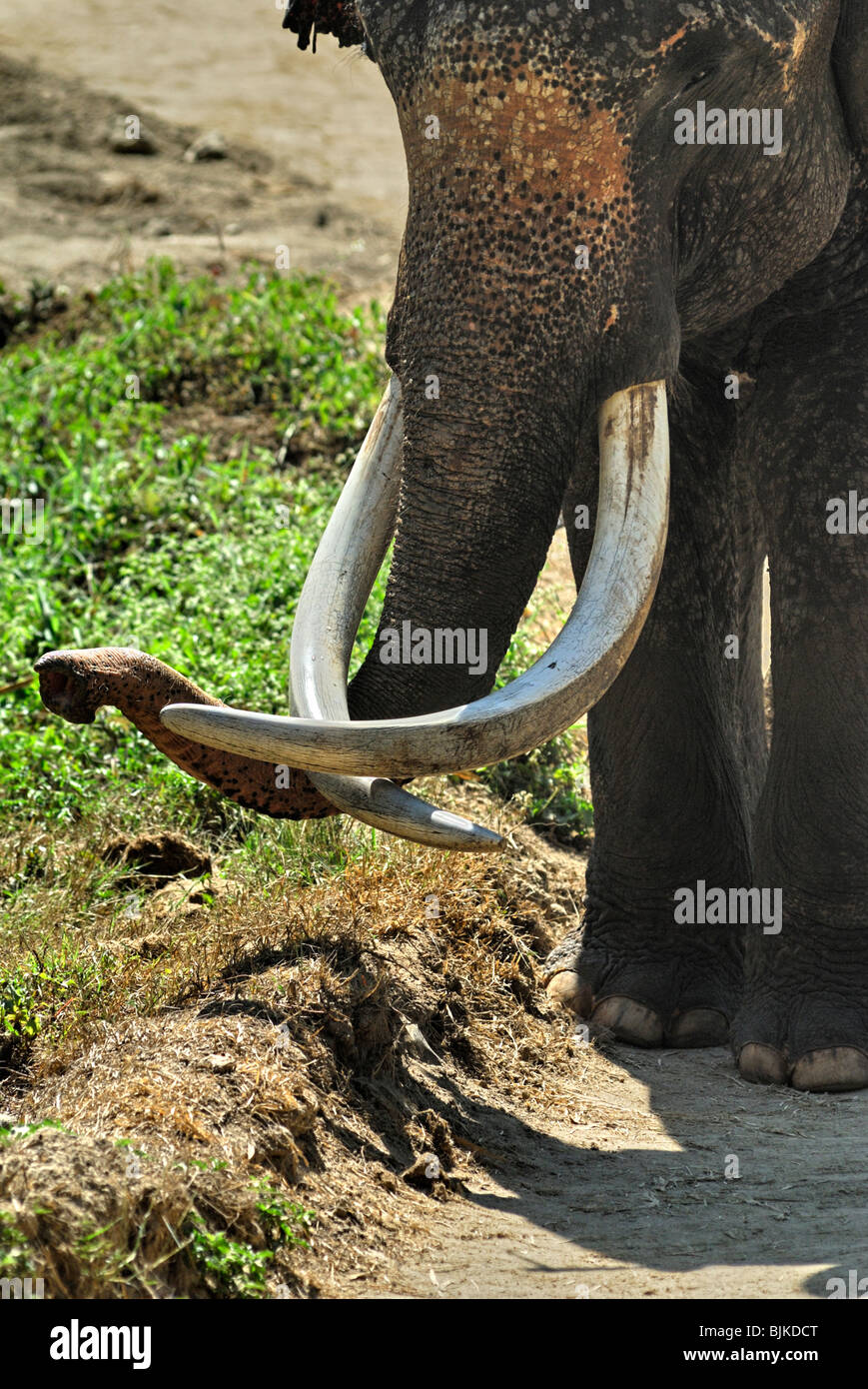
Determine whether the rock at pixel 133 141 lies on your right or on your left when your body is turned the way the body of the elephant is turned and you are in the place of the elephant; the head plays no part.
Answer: on your right

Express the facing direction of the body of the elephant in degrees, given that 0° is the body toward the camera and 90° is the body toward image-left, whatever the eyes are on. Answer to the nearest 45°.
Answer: approximately 45°
